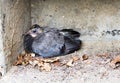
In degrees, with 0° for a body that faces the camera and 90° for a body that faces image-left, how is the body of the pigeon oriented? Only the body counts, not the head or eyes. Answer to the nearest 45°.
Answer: approximately 90°
